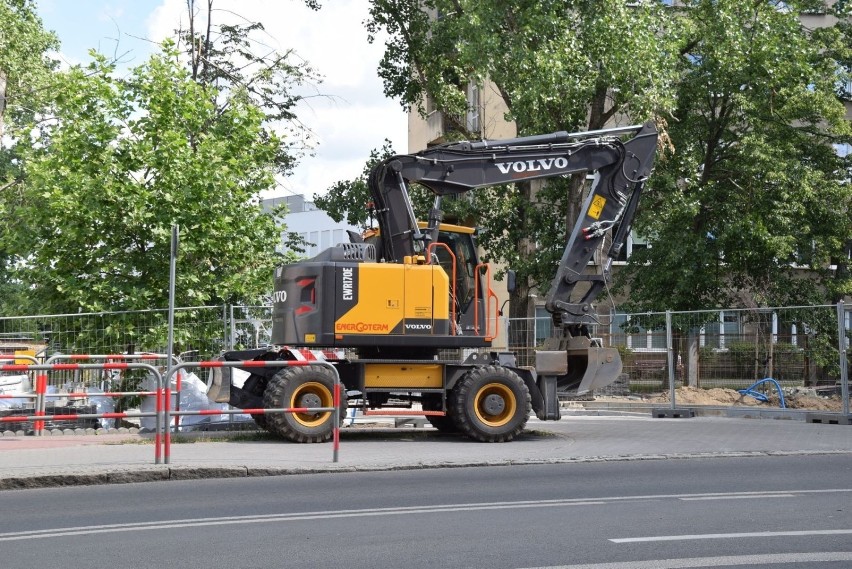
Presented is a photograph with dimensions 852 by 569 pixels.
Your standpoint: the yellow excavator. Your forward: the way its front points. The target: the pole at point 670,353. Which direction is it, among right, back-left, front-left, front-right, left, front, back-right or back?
front-left

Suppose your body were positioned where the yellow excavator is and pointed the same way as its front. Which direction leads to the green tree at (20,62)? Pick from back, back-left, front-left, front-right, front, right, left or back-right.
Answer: back-left

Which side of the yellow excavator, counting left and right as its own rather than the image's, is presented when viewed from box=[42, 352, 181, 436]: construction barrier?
back

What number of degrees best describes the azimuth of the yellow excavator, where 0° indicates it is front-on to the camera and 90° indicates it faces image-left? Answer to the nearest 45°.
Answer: approximately 270°

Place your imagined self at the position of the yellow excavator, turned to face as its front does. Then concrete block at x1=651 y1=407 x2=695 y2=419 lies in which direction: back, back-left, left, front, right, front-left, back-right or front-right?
front-left

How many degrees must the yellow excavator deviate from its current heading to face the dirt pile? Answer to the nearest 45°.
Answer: approximately 45° to its left

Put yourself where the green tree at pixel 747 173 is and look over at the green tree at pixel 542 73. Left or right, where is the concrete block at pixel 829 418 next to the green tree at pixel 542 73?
left

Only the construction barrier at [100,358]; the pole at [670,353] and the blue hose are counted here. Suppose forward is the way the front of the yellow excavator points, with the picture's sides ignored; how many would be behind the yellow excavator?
1

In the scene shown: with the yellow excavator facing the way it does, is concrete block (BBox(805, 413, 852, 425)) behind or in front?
in front

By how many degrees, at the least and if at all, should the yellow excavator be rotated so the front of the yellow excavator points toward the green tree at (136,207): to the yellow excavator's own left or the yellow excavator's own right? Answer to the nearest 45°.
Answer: approximately 135° to the yellow excavator's own left

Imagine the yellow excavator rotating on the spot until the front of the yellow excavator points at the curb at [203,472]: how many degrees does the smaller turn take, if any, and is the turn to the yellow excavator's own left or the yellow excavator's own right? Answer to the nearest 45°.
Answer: approximately 135° to the yellow excavator's own right

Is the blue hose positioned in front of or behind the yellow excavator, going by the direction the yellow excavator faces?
in front
